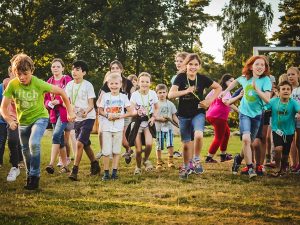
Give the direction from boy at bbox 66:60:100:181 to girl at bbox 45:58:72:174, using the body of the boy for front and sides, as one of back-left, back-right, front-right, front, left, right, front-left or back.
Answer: right

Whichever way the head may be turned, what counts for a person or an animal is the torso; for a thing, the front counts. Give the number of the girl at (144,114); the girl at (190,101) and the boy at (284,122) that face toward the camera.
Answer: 3

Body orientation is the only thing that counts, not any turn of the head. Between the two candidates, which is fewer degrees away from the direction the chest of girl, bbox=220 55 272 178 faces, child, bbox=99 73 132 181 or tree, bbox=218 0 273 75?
the child

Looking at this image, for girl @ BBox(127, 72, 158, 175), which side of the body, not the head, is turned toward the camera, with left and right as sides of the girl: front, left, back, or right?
front

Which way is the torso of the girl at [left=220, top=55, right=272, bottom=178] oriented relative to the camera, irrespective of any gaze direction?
toward the camera

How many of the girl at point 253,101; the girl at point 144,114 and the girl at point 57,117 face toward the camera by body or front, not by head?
3

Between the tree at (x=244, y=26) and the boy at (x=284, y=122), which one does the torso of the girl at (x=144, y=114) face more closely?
the boy

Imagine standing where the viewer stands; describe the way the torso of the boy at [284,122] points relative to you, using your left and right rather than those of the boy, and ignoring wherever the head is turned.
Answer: facing the viewer

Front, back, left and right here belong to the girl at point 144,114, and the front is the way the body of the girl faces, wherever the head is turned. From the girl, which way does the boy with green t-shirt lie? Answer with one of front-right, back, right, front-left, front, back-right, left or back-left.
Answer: front-right

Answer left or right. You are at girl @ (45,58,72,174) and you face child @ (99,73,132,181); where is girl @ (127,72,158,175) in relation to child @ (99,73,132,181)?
left

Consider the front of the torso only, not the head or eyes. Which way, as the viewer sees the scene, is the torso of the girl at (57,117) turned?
toward the camera

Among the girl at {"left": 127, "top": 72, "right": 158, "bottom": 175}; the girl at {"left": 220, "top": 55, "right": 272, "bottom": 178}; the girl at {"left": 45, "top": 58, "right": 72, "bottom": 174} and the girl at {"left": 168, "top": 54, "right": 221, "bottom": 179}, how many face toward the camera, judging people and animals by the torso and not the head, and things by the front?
4

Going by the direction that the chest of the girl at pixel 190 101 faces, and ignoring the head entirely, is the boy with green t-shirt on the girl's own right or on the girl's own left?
on the girl's own right
